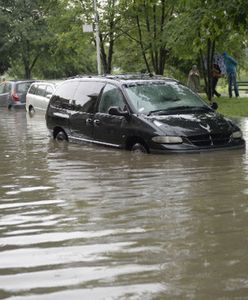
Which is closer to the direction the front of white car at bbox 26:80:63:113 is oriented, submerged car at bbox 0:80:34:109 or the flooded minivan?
the flooded minivan

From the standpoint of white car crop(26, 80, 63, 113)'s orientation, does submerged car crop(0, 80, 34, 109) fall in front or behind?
behind

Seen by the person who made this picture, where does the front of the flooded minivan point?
facing the viewer and to the right of the viewer

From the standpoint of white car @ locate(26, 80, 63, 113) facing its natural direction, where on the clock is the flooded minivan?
The flooded minivan is roughly at 1 o'clock from the white car.

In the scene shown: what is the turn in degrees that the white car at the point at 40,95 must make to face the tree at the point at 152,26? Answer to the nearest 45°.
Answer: approximately 90° to its left

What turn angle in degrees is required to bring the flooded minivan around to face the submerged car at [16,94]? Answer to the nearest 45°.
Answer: approximately 135° to its left

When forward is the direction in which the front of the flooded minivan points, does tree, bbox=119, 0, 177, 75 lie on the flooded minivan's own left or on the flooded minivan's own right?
on the flooded minivan's own left

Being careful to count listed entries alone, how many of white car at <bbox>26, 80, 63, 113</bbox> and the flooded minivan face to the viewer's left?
0
